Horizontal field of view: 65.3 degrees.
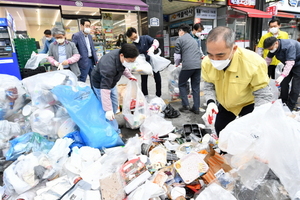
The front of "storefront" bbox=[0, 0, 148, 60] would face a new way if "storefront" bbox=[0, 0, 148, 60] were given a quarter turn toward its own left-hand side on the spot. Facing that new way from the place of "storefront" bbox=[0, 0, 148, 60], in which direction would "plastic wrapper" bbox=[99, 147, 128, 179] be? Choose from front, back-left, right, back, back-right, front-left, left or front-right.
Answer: right

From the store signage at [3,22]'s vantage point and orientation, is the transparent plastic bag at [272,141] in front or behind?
in front

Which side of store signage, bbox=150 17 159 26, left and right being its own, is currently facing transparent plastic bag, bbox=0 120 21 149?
front

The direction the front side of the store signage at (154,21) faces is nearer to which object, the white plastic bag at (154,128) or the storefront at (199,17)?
the white plastic bag

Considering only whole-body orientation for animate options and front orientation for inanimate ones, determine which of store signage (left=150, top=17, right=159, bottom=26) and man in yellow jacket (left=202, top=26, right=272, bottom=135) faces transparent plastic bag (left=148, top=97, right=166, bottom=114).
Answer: the store signage

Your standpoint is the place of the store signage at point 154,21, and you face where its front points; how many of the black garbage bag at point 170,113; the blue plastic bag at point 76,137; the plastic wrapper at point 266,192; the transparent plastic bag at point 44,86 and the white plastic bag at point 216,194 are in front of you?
5

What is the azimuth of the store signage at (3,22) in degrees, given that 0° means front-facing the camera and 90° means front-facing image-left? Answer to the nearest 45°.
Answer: approximately 0°

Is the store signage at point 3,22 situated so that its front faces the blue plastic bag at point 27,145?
yes

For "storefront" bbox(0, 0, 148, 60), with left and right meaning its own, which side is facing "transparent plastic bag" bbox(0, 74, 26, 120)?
front

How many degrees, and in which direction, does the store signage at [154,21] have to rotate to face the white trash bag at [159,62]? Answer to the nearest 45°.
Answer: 0° — it already faces it

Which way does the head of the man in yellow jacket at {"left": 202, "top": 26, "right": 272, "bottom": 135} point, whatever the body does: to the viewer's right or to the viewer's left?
to the viewer's left

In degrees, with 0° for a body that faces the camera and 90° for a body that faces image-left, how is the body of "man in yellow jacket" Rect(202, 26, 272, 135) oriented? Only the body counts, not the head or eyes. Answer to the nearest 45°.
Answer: approximately 45°

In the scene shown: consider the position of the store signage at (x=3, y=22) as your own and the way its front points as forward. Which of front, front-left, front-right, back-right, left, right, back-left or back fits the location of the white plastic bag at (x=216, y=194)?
front

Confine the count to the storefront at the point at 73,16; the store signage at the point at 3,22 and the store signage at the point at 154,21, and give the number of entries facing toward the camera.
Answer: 3

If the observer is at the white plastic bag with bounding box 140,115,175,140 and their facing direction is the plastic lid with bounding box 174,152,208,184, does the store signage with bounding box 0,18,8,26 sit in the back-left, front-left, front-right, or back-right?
back-right

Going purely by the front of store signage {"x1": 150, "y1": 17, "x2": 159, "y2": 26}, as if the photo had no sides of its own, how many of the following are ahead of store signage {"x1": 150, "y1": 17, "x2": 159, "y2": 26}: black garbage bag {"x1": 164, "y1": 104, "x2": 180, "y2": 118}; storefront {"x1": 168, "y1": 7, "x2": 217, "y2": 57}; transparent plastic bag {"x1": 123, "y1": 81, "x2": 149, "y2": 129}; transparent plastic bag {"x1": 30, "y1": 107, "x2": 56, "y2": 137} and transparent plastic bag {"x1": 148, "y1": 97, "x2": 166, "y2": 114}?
4
